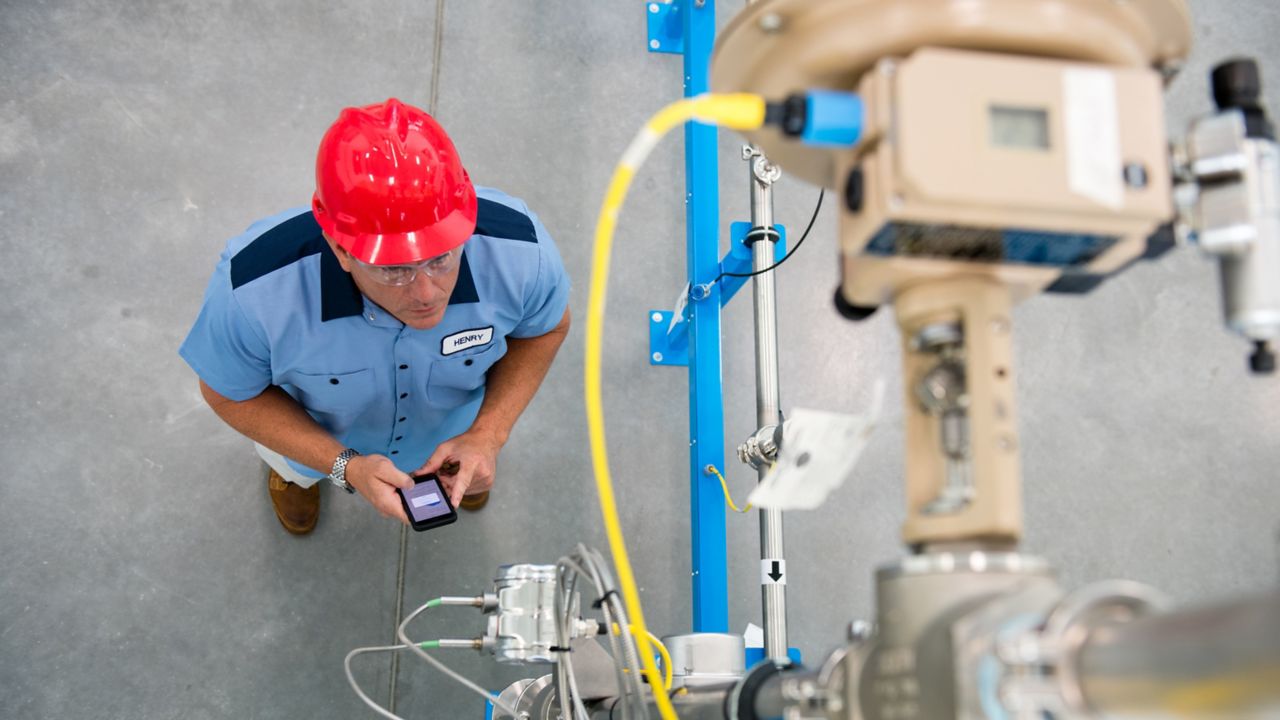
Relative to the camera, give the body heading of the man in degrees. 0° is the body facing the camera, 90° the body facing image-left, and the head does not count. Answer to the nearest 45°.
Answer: approximately 0°
